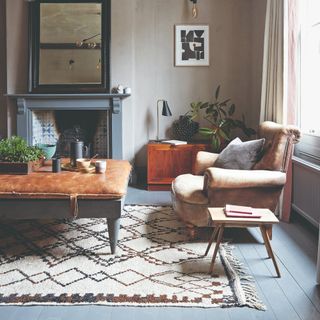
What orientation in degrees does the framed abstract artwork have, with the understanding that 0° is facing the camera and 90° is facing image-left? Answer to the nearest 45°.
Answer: approximately 0°

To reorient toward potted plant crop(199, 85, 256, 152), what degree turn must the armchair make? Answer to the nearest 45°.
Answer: approximately 90° to its right

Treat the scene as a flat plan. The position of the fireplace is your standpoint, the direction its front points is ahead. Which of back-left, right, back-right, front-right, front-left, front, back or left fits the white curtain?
front-left

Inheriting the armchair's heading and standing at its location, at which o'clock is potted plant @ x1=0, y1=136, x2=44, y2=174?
The potted plant is roughly at 12 o'clock from the armchair.

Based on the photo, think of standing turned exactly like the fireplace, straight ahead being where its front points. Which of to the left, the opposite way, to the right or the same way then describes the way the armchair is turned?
to the right

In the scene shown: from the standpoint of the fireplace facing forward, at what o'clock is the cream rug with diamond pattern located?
The cream rug with diamond pattern is roughly at 12 o'clock from the fireplace.

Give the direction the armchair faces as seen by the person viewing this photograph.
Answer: facing to the left of the viewer

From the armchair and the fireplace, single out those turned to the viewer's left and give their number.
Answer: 1

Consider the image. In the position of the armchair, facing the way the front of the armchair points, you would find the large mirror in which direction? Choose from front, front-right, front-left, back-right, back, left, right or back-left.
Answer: front-right

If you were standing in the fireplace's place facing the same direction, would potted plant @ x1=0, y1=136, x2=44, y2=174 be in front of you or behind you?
in front

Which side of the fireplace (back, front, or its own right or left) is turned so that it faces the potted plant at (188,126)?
left

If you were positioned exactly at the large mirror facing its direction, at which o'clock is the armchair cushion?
The armchair cushion is roughly at 11 o'clock from the large mirror.
